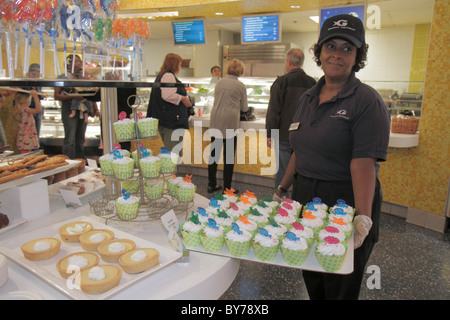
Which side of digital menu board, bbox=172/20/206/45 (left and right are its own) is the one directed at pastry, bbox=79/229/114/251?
front

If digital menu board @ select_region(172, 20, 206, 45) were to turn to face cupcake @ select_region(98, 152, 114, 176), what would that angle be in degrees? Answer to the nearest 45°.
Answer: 0° — it already faces it

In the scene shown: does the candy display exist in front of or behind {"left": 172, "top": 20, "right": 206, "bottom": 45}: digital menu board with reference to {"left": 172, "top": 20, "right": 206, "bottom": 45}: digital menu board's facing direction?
in front

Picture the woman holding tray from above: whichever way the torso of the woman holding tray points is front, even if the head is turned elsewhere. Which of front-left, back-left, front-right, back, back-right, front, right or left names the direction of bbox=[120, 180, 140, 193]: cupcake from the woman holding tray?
front-right

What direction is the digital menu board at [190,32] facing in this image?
toward the camera

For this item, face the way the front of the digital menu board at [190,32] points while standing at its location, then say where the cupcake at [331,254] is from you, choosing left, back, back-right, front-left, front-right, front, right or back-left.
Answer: front

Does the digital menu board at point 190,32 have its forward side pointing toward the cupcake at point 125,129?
yes

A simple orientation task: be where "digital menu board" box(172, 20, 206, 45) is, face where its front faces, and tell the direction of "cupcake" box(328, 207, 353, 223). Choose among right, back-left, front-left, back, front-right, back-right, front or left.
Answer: front

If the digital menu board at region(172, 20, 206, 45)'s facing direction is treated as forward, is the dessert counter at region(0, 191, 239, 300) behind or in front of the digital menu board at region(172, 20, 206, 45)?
in front

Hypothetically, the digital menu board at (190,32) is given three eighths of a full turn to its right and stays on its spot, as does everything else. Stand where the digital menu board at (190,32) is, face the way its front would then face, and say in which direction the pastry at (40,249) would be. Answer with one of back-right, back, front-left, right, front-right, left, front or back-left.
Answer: back-left

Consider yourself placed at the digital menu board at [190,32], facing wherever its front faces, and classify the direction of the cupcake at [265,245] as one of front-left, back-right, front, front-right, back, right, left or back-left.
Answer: front

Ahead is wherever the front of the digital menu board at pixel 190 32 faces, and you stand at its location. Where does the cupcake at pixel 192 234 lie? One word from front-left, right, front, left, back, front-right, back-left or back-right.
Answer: front

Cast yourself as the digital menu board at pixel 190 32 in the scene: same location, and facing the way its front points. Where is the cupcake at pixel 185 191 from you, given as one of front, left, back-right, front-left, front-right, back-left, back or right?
front

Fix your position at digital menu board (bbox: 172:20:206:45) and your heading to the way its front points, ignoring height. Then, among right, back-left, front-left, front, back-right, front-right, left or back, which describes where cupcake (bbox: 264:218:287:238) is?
front
